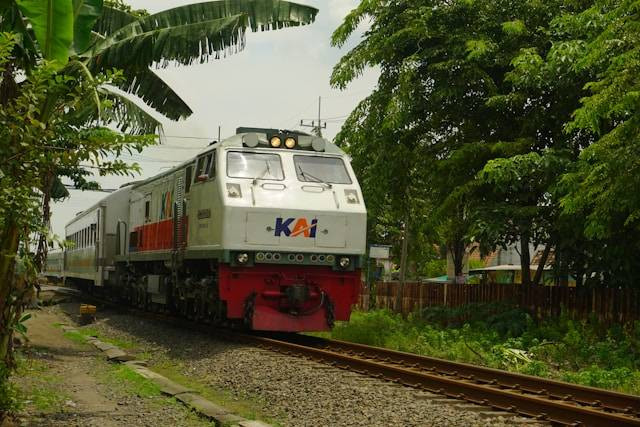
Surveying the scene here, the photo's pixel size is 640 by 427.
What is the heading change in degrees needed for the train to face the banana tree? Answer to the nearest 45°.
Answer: approximately 90° to its right

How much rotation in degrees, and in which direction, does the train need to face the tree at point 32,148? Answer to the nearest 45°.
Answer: approximately 45° to its right

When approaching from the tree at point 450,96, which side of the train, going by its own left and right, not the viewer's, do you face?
left

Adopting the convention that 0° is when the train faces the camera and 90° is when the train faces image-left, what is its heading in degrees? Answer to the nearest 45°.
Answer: approximately 315°
